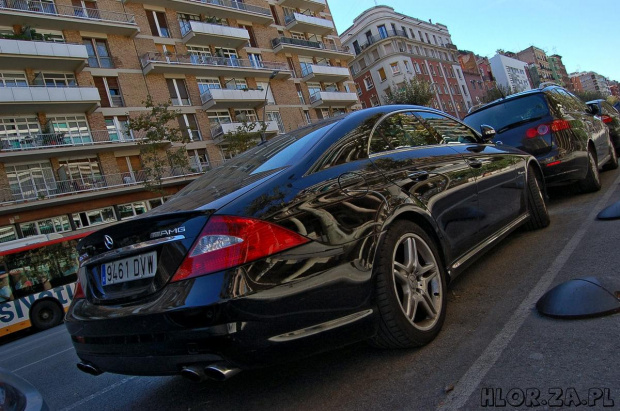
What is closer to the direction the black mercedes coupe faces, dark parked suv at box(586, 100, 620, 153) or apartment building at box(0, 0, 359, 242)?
the dark parked suv

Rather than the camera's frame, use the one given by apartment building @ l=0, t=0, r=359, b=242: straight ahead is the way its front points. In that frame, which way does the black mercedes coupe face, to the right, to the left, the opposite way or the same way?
to the left

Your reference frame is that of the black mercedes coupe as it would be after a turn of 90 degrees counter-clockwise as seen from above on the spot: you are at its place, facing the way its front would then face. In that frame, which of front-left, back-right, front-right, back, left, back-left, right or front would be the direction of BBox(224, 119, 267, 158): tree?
front-right

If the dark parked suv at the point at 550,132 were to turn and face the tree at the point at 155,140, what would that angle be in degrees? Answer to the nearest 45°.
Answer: approximately 90° to its left

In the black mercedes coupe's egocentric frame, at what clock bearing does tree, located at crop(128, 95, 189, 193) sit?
The tree is roughly at 10 o'clock from the black mercedes coupe.

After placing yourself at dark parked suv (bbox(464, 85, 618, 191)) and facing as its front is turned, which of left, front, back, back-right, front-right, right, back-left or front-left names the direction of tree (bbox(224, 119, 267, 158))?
left

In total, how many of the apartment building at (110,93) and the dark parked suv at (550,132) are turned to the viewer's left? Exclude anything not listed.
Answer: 0

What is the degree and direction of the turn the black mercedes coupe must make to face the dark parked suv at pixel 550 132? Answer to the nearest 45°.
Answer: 0° — it already faces it

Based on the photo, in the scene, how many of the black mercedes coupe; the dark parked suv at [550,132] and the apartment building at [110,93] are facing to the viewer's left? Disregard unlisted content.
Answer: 0

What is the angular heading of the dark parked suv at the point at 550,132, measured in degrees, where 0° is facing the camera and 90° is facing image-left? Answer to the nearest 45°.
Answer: approximately 225°

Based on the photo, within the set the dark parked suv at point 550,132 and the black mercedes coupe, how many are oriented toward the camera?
0

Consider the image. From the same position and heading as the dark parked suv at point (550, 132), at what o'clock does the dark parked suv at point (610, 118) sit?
the dark parked suv at point (610, 118) is roughly at 11 o'clock from the dark parked suv at point (550, 132).

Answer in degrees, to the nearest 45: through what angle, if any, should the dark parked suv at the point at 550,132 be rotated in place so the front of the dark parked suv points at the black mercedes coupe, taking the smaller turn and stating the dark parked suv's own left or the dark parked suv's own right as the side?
approximately 135° to the dark parked suv's own right

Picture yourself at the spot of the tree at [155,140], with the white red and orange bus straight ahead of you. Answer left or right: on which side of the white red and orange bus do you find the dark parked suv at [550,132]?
left

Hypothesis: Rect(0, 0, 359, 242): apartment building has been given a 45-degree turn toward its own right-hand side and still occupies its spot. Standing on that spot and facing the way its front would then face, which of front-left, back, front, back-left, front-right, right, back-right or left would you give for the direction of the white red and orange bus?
front

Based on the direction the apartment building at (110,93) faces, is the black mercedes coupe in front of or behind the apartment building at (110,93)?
in front

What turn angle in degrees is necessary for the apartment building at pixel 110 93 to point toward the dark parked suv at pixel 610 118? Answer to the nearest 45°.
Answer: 0° — it already faces it

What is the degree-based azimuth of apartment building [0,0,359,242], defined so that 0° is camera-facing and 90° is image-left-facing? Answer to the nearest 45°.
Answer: approximately 315°

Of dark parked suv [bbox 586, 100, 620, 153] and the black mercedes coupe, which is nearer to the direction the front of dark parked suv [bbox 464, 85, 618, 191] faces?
the dark parked suv

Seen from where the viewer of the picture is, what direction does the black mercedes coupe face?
facing away from the viewer and to the right of the viewer
